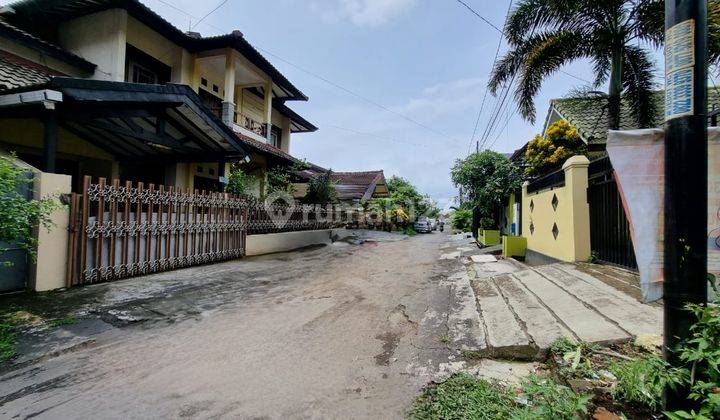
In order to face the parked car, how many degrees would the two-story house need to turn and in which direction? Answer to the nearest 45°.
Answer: approximately 90° to its left

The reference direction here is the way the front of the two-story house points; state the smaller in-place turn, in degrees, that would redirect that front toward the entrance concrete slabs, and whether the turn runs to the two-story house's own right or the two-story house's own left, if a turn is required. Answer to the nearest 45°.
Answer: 0° — it already faces it

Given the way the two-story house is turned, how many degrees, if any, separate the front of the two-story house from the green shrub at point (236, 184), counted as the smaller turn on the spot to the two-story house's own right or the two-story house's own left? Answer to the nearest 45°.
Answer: approximately 45° to the two-story house's own left

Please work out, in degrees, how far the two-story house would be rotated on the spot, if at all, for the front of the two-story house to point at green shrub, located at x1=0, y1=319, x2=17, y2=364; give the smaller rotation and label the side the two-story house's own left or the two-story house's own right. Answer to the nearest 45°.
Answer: approximately 45° to the two-story house's own right

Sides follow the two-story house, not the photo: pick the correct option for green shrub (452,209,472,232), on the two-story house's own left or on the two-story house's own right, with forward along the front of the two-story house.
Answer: on the two-story house's own left

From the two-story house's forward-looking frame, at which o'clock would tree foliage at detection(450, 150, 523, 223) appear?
The tree foliage is roughly at 11 o'clock from the two-story house.

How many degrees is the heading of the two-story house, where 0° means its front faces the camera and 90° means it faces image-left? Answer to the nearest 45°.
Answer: approximately 315°

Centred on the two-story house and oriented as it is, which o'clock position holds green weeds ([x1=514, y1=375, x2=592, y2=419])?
The green weeds is roughly at 1 o'clock from the two-story house.

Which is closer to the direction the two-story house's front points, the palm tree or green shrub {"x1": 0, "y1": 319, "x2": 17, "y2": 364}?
the palm tree

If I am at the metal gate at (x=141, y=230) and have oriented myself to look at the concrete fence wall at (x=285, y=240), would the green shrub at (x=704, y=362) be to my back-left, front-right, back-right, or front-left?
back-right

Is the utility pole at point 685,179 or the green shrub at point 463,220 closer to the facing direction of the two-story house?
the utility pole

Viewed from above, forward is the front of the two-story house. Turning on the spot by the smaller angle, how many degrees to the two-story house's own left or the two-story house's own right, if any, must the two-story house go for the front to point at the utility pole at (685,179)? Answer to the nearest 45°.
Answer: approximately 45° to the two-story house's own right

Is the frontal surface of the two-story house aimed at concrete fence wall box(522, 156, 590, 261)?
yes
